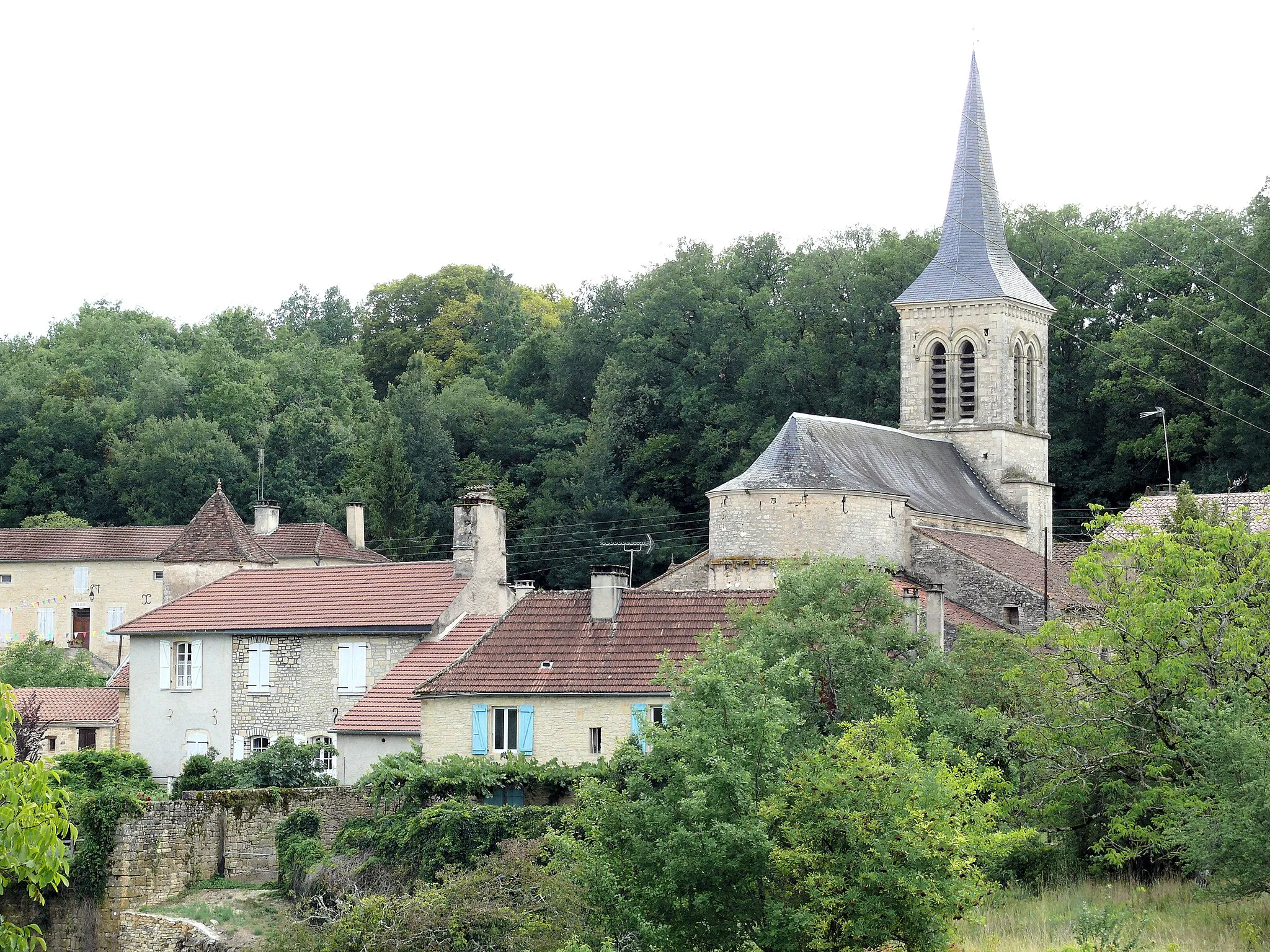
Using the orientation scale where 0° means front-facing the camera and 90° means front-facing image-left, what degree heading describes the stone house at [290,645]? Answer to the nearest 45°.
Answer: approximately 0°

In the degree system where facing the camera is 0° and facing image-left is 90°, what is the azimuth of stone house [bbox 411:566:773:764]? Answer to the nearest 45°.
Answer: approximately 0°

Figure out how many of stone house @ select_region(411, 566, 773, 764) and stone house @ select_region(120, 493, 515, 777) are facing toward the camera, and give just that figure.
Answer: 2

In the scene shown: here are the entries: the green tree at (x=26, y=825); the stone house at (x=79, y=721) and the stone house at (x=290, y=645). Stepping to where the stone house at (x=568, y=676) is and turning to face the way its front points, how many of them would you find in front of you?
1

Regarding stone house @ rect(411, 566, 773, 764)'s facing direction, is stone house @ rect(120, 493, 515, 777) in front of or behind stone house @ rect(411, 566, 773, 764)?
behind

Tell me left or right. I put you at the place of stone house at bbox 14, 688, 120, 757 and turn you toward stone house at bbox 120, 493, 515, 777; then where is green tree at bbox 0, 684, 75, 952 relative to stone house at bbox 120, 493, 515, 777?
right

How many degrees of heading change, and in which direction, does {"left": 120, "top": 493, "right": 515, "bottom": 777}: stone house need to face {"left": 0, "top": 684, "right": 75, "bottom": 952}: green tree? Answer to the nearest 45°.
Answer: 0° — it already faces it

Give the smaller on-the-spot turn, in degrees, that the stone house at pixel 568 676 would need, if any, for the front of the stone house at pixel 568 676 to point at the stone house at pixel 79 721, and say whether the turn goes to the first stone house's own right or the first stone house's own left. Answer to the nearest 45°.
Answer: approximately 135° to the first stone house's own right

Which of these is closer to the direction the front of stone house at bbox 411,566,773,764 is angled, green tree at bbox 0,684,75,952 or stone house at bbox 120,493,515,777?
the green tree

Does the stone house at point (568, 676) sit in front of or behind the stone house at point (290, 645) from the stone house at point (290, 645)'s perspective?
in front
